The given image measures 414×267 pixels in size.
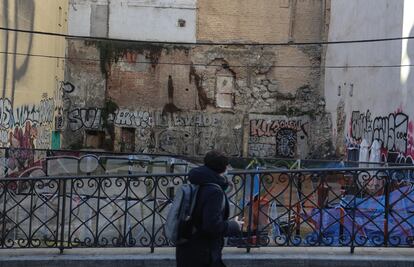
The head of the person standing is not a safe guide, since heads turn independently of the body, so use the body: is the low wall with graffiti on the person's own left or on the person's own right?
on the person's own left
